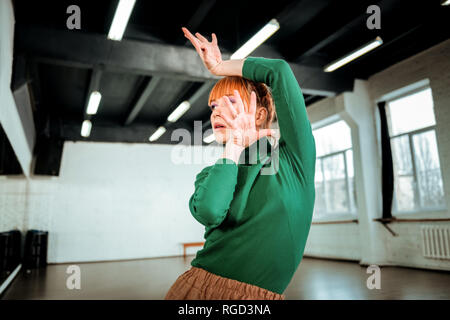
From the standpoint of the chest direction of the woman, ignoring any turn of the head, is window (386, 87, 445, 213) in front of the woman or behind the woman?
behind

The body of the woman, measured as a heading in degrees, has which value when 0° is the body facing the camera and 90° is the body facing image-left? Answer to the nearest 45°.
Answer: approximately 45°

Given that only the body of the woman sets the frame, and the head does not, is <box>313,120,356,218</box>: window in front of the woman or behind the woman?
behind

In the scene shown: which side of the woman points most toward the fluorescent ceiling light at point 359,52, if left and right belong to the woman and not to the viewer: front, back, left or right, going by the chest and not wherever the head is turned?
back

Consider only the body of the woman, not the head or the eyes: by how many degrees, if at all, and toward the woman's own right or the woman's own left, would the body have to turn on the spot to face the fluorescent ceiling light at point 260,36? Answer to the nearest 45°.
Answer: approximately 135° to the woman's own right

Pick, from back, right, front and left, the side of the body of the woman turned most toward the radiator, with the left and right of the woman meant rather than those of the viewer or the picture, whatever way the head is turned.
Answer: back
